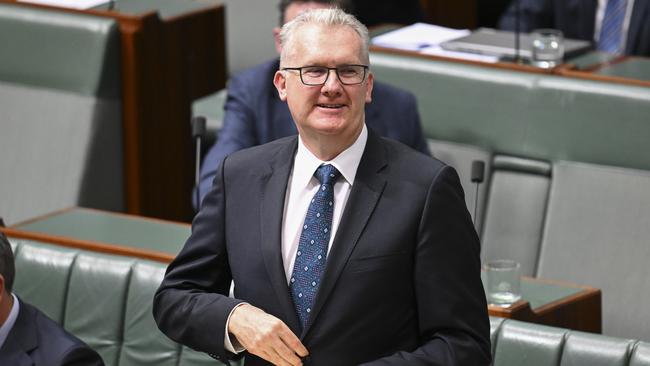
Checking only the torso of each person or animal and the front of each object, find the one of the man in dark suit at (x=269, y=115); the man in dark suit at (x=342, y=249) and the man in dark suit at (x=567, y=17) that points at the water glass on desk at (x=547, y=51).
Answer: the man in dark suit at (x=567, y=17)

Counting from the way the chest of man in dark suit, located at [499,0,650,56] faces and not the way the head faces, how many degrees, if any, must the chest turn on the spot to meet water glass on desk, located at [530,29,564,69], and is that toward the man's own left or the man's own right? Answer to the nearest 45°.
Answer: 0° — they already face it

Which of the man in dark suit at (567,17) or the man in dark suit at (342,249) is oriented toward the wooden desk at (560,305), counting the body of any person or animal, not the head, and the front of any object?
the man in dark suit at (567,17)

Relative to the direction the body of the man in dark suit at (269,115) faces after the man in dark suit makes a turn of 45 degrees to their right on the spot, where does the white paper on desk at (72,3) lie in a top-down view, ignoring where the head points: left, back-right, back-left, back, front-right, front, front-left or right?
right

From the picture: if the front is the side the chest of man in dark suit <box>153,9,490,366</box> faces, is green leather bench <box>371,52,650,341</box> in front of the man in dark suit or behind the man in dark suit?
behind

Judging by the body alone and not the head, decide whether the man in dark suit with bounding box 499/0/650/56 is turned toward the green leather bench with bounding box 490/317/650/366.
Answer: yes

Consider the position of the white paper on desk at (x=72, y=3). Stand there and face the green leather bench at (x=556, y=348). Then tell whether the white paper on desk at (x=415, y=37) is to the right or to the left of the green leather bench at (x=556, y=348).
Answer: left

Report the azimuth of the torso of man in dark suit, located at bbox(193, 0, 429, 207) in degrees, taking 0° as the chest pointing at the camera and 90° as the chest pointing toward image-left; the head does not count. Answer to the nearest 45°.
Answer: approximately 0°

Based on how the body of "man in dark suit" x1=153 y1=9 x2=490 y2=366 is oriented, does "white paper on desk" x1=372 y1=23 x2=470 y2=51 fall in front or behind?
behind

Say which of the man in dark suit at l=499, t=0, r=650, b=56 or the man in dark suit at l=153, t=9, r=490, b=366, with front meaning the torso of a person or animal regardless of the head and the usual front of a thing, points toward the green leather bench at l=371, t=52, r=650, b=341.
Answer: the man in dark suit at l=499, t=0, r=650, b=56

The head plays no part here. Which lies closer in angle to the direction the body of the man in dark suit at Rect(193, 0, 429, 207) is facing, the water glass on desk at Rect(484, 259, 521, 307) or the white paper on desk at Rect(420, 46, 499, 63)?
the water glass on desk
